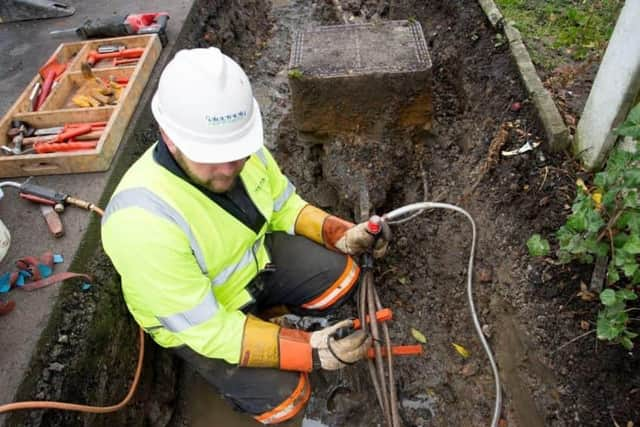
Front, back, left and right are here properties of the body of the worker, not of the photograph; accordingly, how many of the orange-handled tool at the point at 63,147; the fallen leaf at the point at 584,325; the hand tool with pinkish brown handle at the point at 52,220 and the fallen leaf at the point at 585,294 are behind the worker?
2

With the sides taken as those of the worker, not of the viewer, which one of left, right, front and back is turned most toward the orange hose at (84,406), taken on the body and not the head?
right

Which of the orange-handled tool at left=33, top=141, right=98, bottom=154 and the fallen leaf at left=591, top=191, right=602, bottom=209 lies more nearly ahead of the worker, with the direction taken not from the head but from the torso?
the fallen leaf

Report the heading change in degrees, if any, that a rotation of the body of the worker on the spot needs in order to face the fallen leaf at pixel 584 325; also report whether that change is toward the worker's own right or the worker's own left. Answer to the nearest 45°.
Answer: approximately 45° to the worker's own left

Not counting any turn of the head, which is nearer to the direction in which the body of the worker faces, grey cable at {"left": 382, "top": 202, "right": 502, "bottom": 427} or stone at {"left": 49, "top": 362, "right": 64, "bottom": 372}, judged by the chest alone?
the grey cable

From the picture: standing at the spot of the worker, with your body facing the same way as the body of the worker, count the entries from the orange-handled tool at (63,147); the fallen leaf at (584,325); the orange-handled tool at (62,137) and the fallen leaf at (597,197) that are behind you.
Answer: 2

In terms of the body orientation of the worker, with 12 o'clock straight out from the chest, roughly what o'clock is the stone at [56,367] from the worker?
The stone is roughly at 4 o'clock from the worker.

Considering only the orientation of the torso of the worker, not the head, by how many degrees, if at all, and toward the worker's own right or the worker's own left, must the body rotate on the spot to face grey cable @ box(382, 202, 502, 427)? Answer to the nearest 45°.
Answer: approximately 45° to the worker's own left

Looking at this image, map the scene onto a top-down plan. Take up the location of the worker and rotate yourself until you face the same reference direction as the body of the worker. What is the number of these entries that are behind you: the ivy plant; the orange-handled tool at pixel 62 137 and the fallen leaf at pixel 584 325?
1

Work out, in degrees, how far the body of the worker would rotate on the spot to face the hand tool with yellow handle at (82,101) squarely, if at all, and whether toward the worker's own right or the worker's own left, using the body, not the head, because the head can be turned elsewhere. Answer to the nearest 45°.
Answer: approximately 180°

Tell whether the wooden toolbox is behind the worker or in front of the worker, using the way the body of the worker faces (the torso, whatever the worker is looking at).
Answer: behind
